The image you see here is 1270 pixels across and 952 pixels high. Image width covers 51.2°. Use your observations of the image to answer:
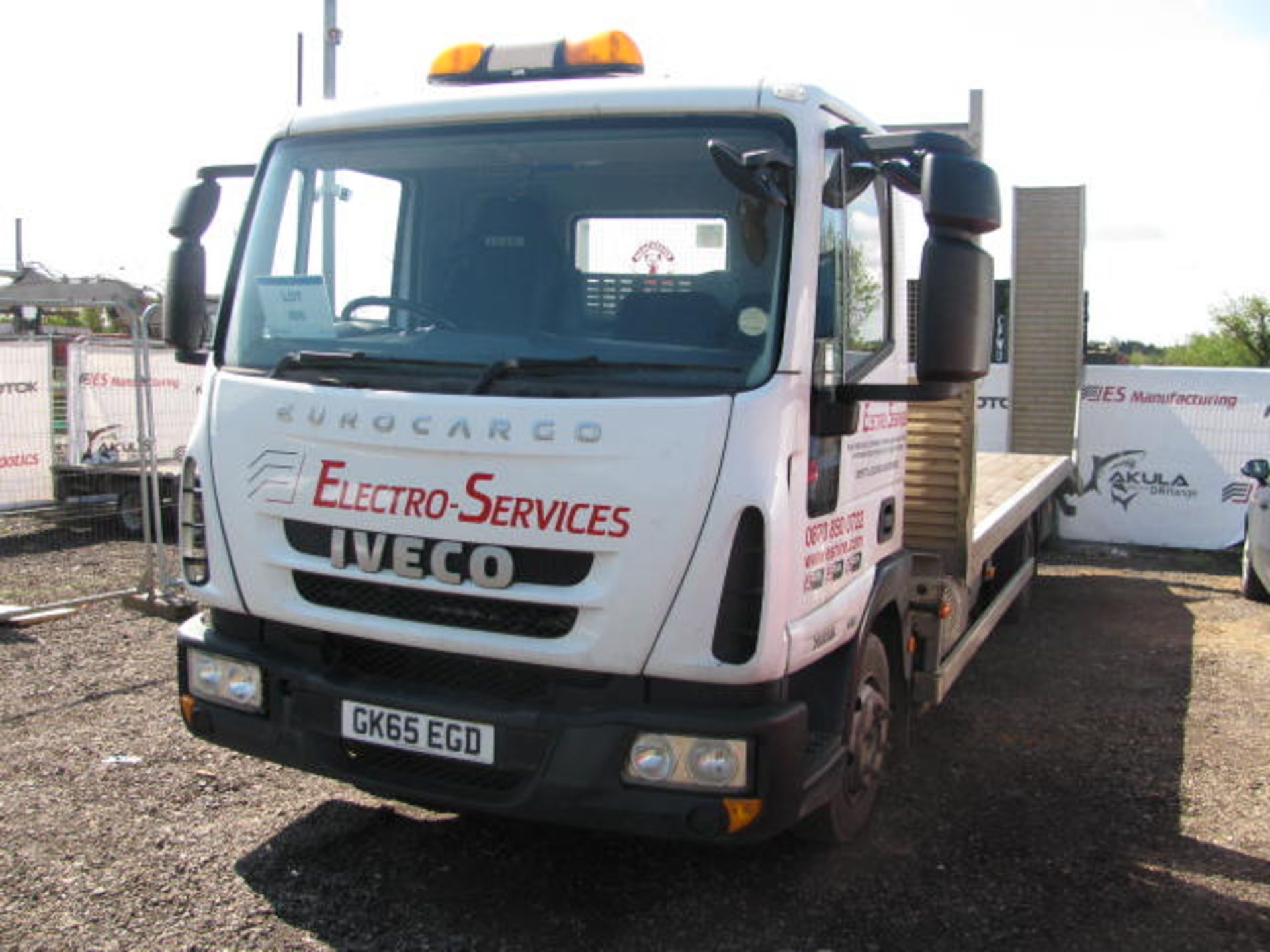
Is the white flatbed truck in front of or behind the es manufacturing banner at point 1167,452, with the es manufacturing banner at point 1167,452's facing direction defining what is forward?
in front

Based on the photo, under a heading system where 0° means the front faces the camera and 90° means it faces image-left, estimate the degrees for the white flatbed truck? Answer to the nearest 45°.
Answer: approximately 45°

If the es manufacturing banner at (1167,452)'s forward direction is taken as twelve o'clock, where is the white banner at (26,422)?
The white banner is roughly at 2 o'clock from the es manufacturing banner.

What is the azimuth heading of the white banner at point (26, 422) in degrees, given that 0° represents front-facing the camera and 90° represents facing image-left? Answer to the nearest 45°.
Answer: approximately 0°

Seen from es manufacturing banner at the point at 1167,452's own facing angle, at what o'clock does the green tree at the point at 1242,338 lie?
The green tree is roughly at 6 o'clock from the es manufacturing banner.

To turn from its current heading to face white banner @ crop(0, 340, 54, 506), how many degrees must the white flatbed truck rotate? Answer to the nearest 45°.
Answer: approximately 90° to its right

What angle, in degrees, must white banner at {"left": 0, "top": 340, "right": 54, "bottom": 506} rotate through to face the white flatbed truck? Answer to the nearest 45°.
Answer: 0° — it already faces it

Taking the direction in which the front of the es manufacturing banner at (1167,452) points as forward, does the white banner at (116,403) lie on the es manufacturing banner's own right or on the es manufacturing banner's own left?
on the es manufacturing banner's own right

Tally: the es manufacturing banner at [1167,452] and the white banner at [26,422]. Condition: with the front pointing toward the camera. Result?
2
